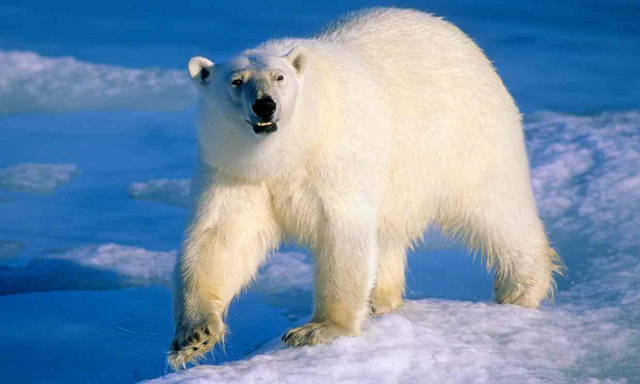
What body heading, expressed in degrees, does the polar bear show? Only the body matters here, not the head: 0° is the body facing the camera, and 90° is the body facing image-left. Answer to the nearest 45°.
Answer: approximately 45°
